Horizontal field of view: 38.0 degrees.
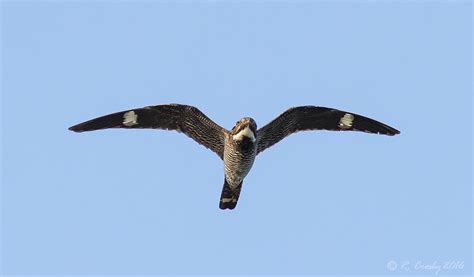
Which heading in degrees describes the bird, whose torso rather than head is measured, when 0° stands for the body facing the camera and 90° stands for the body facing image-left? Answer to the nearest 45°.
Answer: approximately 0°
